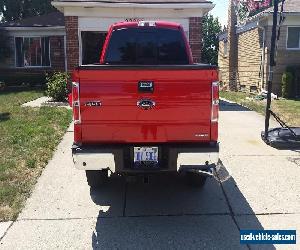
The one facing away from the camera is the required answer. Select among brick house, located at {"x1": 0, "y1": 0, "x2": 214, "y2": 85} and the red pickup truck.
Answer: the red pickup truck

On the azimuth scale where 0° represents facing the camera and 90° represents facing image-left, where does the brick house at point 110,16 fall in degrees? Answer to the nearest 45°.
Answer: approximately 0°

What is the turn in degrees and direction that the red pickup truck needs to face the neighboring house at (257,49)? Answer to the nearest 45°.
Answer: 0° — it already faces it

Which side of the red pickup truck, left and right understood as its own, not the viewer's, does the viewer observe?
back

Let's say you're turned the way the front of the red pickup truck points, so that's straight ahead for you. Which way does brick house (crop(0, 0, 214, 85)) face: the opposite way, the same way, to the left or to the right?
the opposite way

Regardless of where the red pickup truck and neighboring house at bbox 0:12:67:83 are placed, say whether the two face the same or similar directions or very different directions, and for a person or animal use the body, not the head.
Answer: very different directions

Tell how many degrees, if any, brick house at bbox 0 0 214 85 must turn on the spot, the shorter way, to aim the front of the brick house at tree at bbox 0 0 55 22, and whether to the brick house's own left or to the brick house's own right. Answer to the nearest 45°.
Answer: approximately 180°

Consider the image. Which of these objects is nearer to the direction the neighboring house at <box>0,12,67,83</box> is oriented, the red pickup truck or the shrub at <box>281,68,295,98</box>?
the red pickup truck

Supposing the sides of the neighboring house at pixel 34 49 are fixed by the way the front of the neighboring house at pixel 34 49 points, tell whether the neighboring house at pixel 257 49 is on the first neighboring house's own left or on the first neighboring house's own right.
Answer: on the first neighboring house's own left

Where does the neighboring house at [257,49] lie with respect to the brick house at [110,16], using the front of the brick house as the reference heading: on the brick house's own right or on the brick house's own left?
on the brick house's own left

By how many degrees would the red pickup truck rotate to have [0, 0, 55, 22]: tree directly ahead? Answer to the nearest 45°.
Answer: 0° — it already faces it

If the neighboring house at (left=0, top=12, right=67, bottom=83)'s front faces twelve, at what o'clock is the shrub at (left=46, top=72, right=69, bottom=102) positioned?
The shrub is roughly at 12 o'clock from the neighboring house.

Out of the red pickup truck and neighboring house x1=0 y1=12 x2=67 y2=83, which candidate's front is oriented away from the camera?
the red pickup truck
